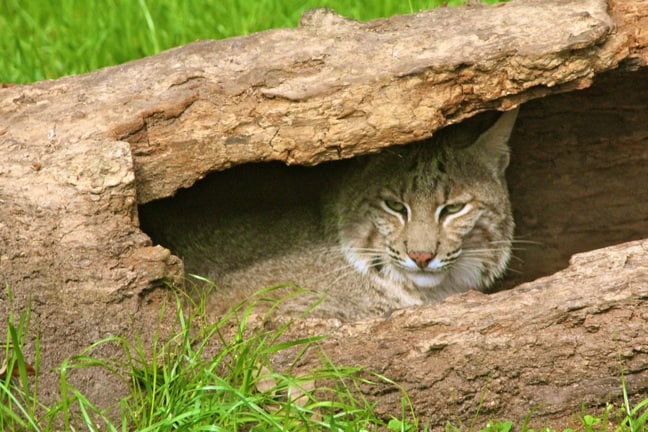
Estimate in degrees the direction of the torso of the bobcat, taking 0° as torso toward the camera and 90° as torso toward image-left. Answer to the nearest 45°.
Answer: approximately 315°
